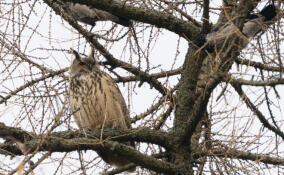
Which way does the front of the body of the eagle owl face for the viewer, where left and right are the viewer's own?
facing the viewer and to the left of the viewer

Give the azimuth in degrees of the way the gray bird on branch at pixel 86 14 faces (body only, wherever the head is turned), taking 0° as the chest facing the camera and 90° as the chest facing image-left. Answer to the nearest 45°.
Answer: approximately 90°

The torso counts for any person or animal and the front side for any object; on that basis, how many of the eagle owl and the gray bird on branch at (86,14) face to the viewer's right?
0
